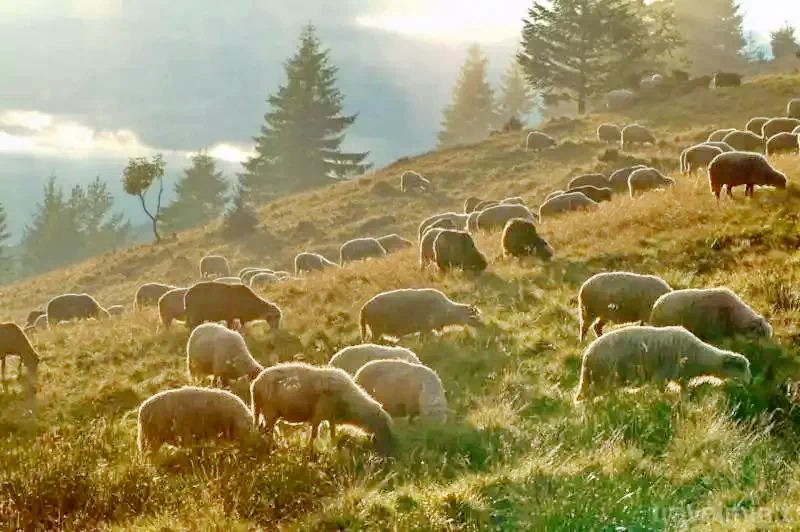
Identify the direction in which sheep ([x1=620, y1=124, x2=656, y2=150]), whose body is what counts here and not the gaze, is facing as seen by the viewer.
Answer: to the viewer's right

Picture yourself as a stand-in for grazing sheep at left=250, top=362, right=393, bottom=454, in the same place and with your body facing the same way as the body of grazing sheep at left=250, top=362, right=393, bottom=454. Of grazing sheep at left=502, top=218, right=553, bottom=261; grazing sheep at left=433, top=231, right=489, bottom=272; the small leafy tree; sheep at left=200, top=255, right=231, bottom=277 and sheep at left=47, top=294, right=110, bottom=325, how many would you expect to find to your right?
0

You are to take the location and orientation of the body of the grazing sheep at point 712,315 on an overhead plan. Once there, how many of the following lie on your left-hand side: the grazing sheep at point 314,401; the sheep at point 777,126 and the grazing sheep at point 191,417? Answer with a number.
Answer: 1

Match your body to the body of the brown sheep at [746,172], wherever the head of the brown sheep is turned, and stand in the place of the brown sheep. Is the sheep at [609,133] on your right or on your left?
on your left

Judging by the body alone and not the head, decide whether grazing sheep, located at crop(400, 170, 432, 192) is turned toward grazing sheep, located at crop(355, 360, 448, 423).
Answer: no

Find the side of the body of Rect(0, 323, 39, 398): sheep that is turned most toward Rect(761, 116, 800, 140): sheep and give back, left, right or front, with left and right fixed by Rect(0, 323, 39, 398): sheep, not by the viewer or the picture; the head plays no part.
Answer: front

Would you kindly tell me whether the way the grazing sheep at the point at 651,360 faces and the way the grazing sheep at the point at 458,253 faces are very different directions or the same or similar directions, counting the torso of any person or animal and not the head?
same or similar directions

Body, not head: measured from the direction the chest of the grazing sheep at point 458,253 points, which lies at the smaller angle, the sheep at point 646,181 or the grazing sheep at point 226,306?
the sheep

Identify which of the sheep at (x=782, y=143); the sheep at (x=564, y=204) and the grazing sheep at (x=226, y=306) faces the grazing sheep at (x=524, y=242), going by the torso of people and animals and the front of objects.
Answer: the grazing sheep at (x=226, y=306)

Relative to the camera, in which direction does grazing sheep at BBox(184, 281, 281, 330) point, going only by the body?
to the viewer's right

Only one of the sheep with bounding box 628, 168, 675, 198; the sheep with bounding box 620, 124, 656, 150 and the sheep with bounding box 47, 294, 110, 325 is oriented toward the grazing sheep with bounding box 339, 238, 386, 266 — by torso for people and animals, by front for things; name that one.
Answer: the sheep with bounding box 47, 294, 110, 325

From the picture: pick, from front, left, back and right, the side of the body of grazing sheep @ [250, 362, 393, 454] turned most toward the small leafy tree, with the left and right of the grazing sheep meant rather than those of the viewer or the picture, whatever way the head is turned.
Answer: left

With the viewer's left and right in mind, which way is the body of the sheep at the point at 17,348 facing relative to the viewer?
facing to the right of the viewer

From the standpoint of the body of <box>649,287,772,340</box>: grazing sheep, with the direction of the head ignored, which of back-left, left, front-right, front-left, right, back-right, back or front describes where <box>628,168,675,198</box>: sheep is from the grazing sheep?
left

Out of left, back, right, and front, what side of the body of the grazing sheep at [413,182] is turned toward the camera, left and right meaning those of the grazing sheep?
right
